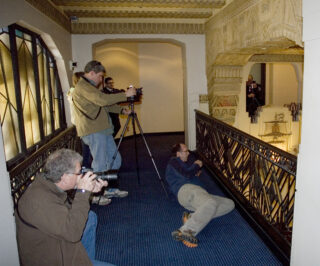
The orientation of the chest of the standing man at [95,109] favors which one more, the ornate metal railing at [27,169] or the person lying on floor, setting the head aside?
the person lying on floor

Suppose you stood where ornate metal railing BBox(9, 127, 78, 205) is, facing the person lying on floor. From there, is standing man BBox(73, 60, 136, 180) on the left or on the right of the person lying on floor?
left

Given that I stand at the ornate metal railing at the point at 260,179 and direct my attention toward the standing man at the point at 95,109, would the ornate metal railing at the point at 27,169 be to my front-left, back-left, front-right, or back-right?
front-left

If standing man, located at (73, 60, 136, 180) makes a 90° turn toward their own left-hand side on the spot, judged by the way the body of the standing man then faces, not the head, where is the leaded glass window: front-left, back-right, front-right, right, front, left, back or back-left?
left

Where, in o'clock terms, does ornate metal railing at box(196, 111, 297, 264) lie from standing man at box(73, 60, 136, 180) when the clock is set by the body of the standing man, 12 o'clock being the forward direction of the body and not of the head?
The ornate metal railing is roughly at 1 o'clock from the standing man.

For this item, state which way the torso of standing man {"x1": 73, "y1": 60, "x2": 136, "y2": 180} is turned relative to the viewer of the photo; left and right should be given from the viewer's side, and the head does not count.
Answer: facing to the right of the viewer

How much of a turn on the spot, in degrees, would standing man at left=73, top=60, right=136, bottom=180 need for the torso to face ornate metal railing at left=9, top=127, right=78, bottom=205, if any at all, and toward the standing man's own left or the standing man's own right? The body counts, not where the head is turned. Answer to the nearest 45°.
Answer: approximately 135° to the standing man's own right

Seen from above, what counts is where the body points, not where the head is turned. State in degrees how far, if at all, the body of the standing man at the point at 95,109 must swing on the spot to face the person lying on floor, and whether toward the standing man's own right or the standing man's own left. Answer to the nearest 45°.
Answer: approximately 45° to the standing man's own right
